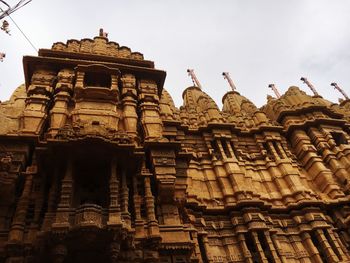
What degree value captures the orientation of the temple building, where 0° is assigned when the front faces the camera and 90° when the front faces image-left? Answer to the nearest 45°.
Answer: approximately 0°
